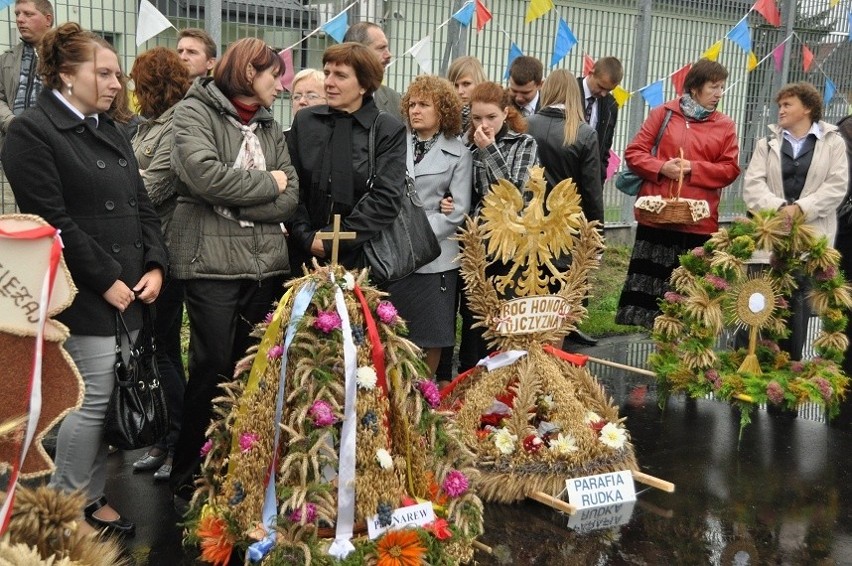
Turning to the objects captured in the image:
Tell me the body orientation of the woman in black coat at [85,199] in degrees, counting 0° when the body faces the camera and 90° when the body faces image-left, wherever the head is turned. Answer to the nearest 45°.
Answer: approximately 315°

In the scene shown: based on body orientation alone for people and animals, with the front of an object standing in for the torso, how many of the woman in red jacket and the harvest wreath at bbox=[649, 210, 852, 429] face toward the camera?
2

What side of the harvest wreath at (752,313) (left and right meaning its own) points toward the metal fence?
back

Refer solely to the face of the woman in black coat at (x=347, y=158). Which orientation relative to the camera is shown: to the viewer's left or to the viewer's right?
to the viewer's left

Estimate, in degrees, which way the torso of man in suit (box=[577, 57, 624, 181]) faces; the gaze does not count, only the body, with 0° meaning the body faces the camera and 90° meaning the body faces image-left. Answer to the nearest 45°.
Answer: approximately 45°

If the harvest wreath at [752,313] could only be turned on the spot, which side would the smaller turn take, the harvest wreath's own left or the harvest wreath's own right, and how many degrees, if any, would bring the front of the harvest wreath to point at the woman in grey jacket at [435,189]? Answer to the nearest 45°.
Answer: approximately 45° to the harvest wreath's own right

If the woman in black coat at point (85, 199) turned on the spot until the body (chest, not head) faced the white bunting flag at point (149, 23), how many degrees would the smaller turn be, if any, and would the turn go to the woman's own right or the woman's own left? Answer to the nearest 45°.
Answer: approximately 135° to the woman's own left

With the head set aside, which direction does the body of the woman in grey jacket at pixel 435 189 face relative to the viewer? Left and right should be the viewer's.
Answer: facing the viewer and to the left of the viewer

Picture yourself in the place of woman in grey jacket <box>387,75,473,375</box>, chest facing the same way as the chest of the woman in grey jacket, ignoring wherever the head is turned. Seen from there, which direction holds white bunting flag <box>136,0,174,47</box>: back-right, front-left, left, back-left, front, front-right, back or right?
right

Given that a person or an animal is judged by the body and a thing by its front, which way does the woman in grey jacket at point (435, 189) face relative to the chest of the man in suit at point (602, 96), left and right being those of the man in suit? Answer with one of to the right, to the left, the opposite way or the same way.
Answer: the same way

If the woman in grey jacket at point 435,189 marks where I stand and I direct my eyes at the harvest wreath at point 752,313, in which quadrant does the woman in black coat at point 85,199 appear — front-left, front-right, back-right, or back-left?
back-right

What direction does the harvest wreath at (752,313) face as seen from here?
toward the camera

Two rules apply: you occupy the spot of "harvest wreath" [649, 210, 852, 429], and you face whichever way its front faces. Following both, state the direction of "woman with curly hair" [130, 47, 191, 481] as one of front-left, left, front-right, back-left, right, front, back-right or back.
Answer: front-right

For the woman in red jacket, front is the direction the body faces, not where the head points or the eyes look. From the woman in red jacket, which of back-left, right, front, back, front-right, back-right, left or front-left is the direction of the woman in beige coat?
left
